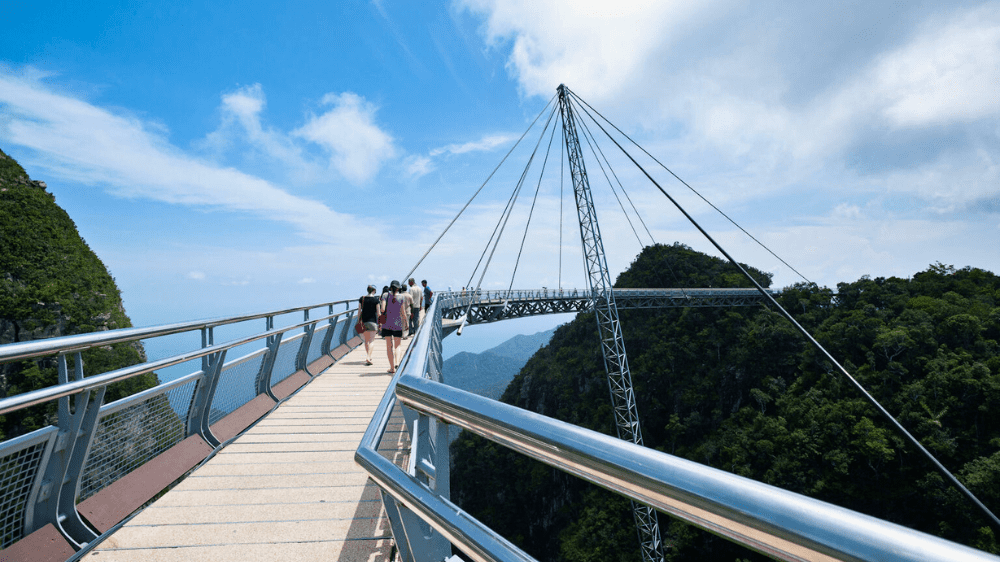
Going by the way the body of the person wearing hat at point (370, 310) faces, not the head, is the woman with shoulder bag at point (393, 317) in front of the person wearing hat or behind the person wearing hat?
behind

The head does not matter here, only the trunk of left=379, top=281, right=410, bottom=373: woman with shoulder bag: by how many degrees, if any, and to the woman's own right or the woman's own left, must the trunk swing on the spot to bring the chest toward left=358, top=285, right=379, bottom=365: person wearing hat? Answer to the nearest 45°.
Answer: approximately 45° to the woman's own left

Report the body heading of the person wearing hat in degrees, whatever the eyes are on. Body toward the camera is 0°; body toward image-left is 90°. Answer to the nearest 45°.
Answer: approximately 180°

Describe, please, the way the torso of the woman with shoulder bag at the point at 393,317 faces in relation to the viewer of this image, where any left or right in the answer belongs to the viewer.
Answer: facing away from the viewer

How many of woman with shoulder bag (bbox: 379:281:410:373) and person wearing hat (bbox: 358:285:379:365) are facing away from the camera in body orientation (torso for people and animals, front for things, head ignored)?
2
